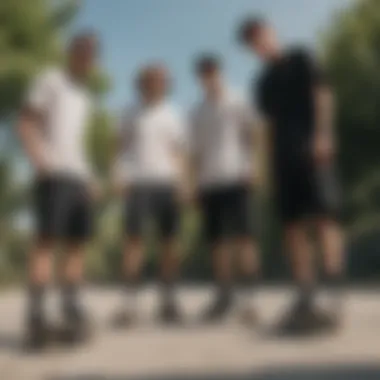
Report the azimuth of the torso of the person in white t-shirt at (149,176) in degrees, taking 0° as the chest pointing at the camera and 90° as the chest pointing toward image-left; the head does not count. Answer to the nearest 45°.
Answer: approximately 0°

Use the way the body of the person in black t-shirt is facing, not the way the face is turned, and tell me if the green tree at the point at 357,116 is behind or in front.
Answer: behind

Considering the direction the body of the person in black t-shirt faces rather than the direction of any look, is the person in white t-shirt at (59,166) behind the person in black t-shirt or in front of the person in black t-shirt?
in front

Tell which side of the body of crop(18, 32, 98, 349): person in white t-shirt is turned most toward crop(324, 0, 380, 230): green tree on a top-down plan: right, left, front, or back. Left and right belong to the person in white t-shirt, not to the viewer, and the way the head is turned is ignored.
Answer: left

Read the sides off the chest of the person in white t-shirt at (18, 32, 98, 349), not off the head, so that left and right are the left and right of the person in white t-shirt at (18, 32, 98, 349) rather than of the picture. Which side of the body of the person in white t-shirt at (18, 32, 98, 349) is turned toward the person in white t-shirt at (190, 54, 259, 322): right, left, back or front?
left

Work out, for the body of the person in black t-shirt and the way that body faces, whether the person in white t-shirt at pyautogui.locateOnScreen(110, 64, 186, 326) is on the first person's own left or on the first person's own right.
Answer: on the first person's own right

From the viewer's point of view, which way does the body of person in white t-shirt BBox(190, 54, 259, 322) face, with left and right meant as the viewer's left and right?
facing the viewer and to the left of the viewer
